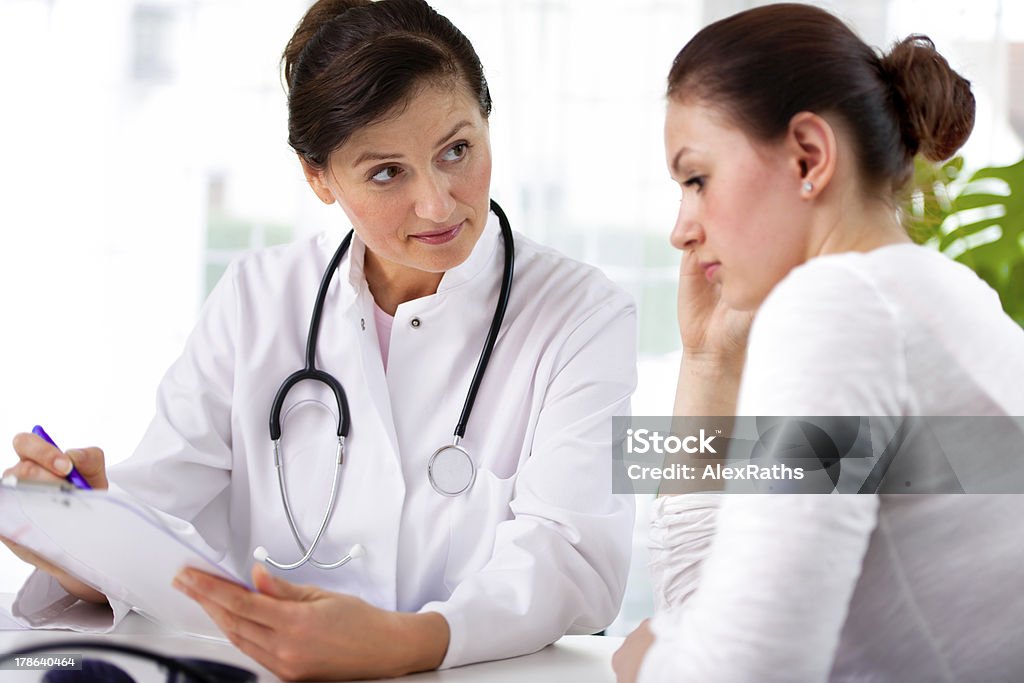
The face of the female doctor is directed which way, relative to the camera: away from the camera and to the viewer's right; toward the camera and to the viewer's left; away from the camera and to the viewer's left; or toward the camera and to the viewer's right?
toward the camera and to the viewer's right

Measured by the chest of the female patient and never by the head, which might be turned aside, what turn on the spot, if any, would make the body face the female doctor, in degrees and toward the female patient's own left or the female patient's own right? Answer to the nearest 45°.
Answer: approximately 45° to the female patient's own right

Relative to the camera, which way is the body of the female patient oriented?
to the viewer's left

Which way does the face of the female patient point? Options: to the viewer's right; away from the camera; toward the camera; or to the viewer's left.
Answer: to the viewer's left
